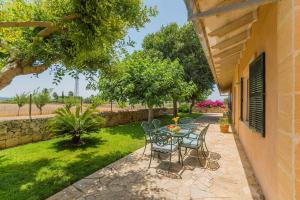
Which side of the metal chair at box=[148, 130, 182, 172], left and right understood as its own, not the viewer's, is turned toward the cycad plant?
left

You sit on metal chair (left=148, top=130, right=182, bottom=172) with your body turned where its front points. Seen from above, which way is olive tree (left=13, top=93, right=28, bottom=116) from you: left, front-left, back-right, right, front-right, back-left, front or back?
left

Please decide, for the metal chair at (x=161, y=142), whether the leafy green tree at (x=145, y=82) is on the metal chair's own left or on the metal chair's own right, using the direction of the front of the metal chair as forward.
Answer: on the metal chair's own left

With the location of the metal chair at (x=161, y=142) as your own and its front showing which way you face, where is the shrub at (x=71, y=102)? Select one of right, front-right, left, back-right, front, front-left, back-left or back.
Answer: left

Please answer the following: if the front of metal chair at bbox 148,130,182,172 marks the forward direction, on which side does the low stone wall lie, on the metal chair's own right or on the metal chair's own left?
on the metal chair's own left

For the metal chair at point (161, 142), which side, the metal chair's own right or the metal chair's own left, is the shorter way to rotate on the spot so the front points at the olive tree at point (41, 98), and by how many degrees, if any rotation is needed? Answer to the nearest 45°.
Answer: approximately 90° to the metal chair's own left

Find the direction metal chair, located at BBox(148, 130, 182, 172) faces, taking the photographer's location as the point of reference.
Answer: facing away from the viewer and to the right of the viewer
